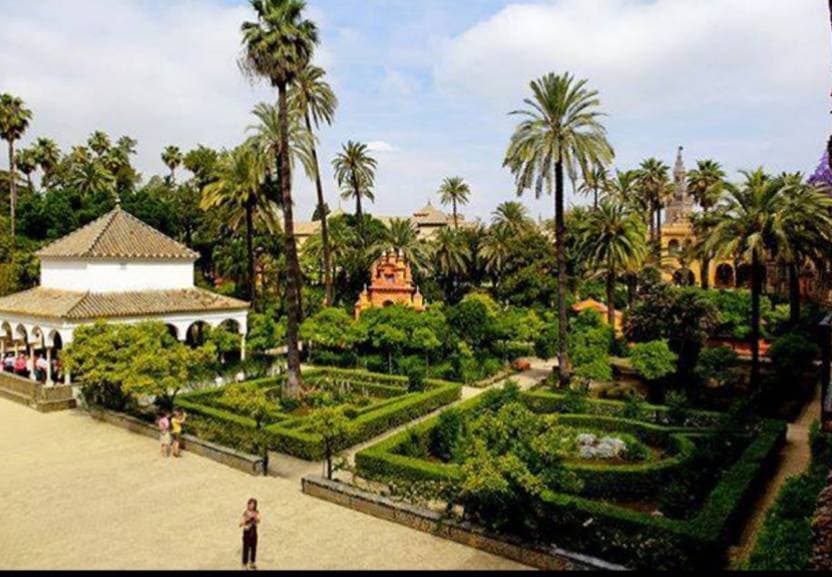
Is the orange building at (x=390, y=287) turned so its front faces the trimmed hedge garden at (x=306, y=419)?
yes

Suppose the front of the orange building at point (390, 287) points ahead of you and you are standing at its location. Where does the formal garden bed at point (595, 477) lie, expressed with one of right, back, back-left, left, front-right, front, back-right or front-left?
front

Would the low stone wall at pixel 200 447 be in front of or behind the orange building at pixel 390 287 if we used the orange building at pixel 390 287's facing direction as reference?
in front

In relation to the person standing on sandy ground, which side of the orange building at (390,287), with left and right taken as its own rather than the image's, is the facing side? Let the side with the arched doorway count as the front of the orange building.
front

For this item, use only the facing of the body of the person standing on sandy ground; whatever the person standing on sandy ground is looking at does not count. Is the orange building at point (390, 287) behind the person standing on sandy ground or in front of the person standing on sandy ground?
behind

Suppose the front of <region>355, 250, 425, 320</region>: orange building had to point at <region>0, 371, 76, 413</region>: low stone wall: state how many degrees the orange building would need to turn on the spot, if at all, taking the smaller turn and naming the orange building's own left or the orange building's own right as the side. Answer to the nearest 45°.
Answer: approximately 45° to the orange building's own right

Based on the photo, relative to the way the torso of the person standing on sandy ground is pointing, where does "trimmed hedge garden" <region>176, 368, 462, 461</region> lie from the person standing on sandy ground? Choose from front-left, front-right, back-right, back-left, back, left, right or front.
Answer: back

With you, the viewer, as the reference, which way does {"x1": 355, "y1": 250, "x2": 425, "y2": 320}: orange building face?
facing the viewer

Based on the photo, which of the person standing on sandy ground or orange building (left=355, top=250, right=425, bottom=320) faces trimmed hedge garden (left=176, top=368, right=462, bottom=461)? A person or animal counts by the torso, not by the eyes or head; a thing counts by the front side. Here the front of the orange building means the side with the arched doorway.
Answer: the orange building

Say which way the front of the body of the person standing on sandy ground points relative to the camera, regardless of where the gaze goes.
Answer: toward the camera

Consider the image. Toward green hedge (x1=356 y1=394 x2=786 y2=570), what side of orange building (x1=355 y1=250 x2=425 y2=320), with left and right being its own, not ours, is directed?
front

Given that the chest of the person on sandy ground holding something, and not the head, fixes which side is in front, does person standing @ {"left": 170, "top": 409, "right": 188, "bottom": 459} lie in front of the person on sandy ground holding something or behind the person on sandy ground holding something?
behind
